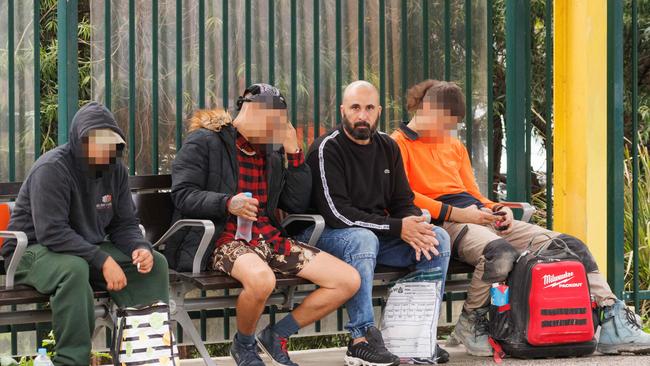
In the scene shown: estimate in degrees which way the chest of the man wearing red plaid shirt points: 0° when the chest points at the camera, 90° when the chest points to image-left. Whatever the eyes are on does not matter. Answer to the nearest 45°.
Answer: approximately 315°

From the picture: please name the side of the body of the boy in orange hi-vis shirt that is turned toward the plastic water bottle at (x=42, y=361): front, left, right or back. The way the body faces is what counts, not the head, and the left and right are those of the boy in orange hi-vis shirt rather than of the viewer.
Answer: right

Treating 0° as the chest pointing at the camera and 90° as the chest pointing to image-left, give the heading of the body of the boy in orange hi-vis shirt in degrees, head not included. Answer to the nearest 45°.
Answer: approximately 315°

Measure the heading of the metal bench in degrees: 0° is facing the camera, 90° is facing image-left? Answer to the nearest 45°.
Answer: approximately 315°

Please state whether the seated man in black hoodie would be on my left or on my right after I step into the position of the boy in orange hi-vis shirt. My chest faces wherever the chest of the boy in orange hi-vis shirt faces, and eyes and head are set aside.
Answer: on my right

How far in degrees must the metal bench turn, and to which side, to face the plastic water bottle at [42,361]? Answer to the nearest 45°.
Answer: approximately 90° to its right

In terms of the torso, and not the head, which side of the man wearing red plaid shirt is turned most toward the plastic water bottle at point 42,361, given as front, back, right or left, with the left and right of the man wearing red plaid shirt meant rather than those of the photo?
right

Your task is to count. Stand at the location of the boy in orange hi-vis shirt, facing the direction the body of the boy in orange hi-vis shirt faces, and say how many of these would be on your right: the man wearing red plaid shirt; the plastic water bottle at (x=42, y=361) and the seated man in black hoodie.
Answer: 3

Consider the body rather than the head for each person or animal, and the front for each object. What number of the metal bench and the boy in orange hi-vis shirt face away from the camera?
0
